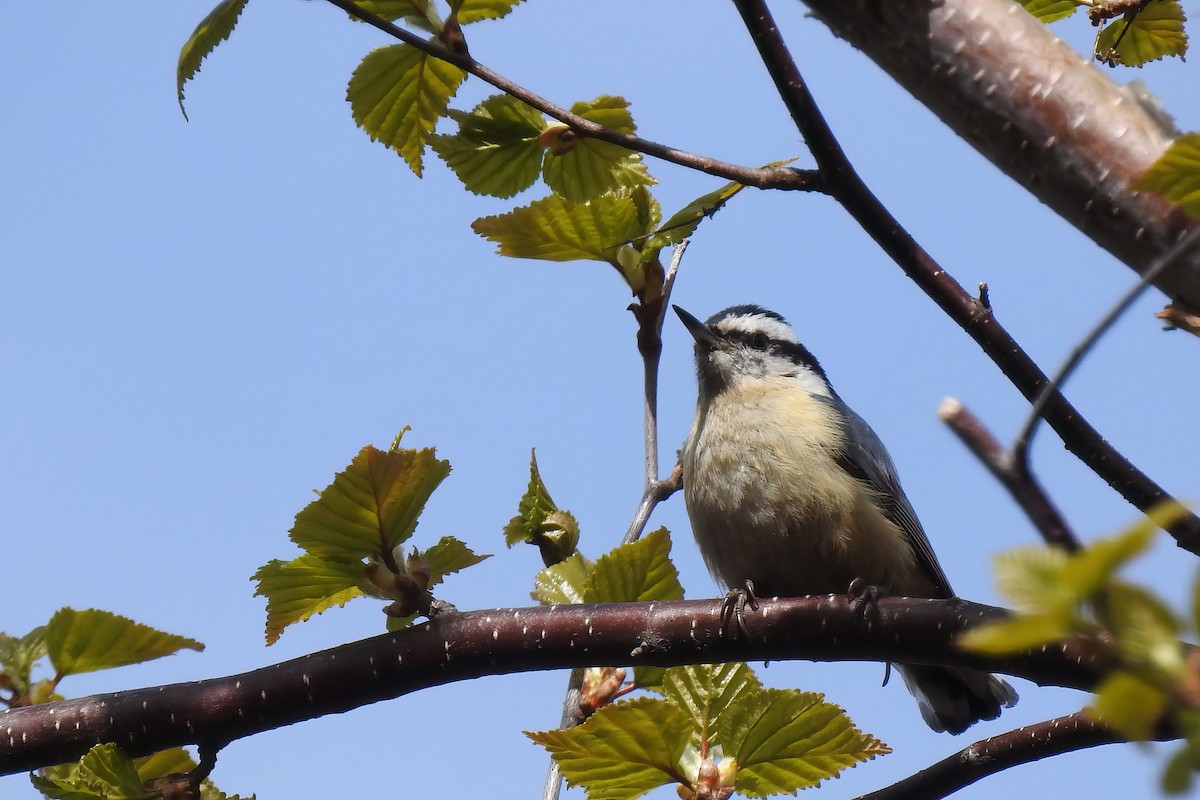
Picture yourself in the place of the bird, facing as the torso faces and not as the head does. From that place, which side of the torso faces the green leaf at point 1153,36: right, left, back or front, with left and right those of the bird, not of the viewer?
left

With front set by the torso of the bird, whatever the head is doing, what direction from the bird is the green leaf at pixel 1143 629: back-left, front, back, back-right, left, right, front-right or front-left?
front-left

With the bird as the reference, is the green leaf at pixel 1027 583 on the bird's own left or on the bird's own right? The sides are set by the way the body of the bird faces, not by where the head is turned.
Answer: on the bird's own left

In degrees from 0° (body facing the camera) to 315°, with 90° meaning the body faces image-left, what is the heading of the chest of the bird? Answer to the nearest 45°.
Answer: approximately 45°
